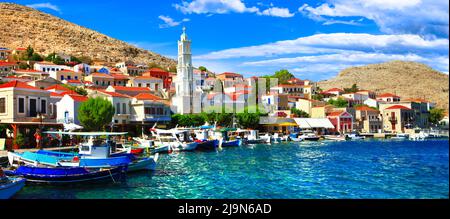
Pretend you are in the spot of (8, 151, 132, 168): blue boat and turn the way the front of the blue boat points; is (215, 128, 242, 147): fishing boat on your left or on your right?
on your left

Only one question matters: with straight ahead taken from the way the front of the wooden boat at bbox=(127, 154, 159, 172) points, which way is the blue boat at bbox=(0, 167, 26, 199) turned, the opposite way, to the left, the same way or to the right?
the same way

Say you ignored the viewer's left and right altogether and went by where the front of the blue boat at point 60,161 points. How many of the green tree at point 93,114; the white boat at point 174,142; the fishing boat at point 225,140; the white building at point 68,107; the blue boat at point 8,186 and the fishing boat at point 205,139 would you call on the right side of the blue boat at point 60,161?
1

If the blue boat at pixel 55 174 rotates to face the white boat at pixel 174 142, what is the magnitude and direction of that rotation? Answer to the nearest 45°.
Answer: approximately 45° to its left

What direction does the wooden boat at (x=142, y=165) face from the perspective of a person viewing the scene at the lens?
facing to the right of the viewer

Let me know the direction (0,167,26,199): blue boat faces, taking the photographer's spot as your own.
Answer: facing to the right of the viewer

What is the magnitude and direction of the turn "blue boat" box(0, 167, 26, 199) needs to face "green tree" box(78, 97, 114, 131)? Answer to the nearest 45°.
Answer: approximately 90° to its left

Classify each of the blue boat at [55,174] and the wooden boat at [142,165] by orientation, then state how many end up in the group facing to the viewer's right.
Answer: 2

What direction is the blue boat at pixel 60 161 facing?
to the viewer's right

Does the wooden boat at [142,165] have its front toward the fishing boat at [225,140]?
no

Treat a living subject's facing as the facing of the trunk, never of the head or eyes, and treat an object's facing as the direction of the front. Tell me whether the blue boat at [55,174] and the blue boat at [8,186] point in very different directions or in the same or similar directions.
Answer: same or similar directions

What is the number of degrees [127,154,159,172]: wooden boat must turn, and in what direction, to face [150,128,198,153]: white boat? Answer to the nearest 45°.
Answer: approximately 90° to its left
